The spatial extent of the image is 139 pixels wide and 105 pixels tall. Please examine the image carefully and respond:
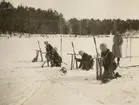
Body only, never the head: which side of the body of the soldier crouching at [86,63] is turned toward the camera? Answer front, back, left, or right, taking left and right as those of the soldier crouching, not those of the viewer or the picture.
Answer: left

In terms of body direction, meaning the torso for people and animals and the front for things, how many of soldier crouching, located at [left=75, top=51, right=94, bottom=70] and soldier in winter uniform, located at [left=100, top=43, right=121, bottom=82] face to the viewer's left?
2

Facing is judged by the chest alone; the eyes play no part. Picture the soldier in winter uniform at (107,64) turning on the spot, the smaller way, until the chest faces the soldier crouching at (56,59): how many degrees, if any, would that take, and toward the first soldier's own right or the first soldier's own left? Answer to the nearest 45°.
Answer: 0° — they already face them

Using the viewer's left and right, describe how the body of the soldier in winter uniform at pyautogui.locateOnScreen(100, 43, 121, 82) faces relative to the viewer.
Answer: facing to the left of the viewer
